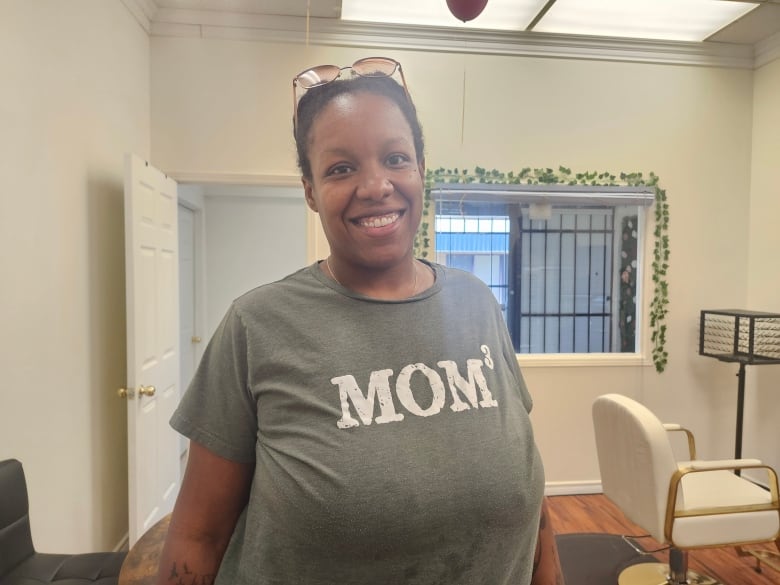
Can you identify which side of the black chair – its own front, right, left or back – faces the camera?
right

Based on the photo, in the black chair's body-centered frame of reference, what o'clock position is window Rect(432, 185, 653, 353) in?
The window is roughly at 10 o'clock from the black chair.

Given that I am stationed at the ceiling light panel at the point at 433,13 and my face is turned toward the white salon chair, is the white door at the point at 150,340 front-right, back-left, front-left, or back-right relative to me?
back-right

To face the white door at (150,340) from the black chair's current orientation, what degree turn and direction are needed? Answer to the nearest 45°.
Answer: approximately 45° to its left
